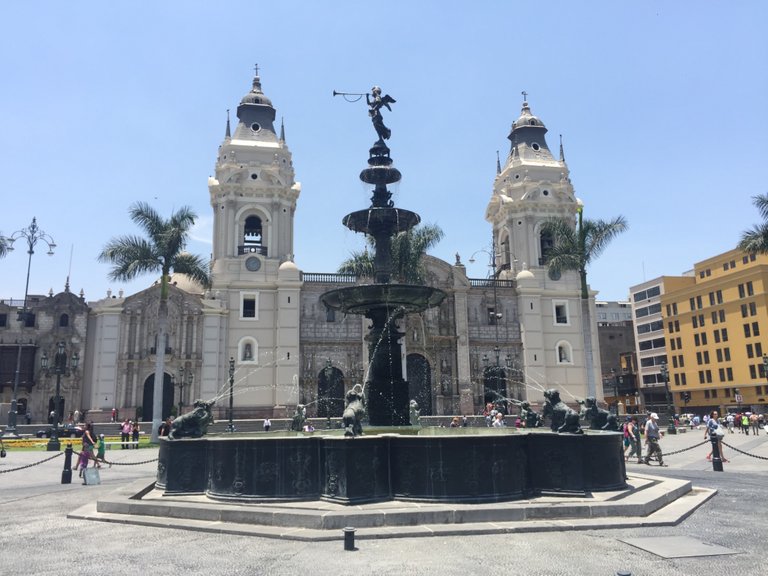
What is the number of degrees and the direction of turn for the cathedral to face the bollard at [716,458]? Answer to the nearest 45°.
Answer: approximately 45° to its left

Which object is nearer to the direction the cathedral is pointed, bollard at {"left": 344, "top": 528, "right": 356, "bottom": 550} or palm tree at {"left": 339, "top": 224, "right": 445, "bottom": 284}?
the bollard

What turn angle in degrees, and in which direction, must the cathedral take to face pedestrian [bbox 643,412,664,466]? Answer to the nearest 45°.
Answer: approximately 45° to its left

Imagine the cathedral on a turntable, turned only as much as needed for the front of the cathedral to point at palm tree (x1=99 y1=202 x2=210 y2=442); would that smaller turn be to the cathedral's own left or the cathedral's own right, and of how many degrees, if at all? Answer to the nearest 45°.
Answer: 0° — it already faces it

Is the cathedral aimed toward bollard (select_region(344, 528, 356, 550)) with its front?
yes

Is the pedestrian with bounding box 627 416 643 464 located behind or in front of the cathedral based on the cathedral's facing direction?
in front

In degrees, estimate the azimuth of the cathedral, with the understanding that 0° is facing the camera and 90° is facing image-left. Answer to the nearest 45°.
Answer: approximately 0°

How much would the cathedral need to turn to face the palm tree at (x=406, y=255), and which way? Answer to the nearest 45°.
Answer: approximately 45° to its left

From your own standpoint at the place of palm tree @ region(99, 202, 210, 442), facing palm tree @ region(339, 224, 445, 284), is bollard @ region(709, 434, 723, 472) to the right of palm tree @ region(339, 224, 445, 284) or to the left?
right
